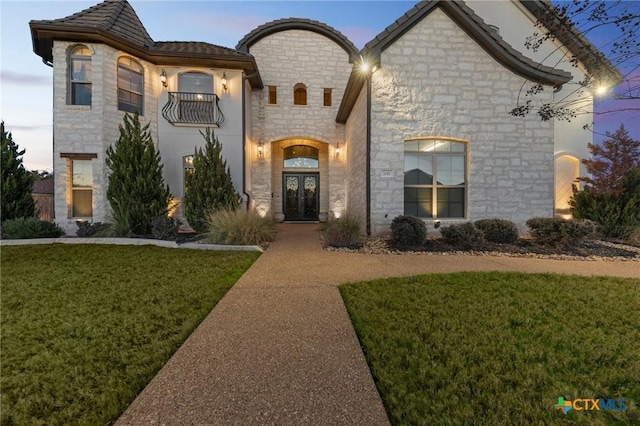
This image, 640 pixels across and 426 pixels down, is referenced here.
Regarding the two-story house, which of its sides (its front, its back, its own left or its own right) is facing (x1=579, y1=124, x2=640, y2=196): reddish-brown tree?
left

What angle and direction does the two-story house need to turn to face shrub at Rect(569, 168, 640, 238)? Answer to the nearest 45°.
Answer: approximately 90° to its left

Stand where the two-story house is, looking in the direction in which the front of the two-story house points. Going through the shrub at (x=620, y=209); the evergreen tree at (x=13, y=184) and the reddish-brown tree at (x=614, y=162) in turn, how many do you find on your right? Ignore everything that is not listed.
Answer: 1

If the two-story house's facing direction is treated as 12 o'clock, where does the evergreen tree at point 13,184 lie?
The evergreen tree is roughly at 3 o'clock from the two-story house.

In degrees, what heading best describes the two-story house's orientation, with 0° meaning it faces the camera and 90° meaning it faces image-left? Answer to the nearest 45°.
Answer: approximately 0°
